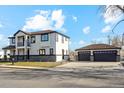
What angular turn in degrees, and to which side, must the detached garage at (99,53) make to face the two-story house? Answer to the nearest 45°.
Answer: approximately 90° to its right

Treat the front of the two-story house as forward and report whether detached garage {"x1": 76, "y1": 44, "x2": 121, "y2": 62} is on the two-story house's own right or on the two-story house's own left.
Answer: on the two-story house's own left

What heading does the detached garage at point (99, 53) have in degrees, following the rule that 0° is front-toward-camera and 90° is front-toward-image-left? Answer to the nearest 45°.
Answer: approximately 0°
